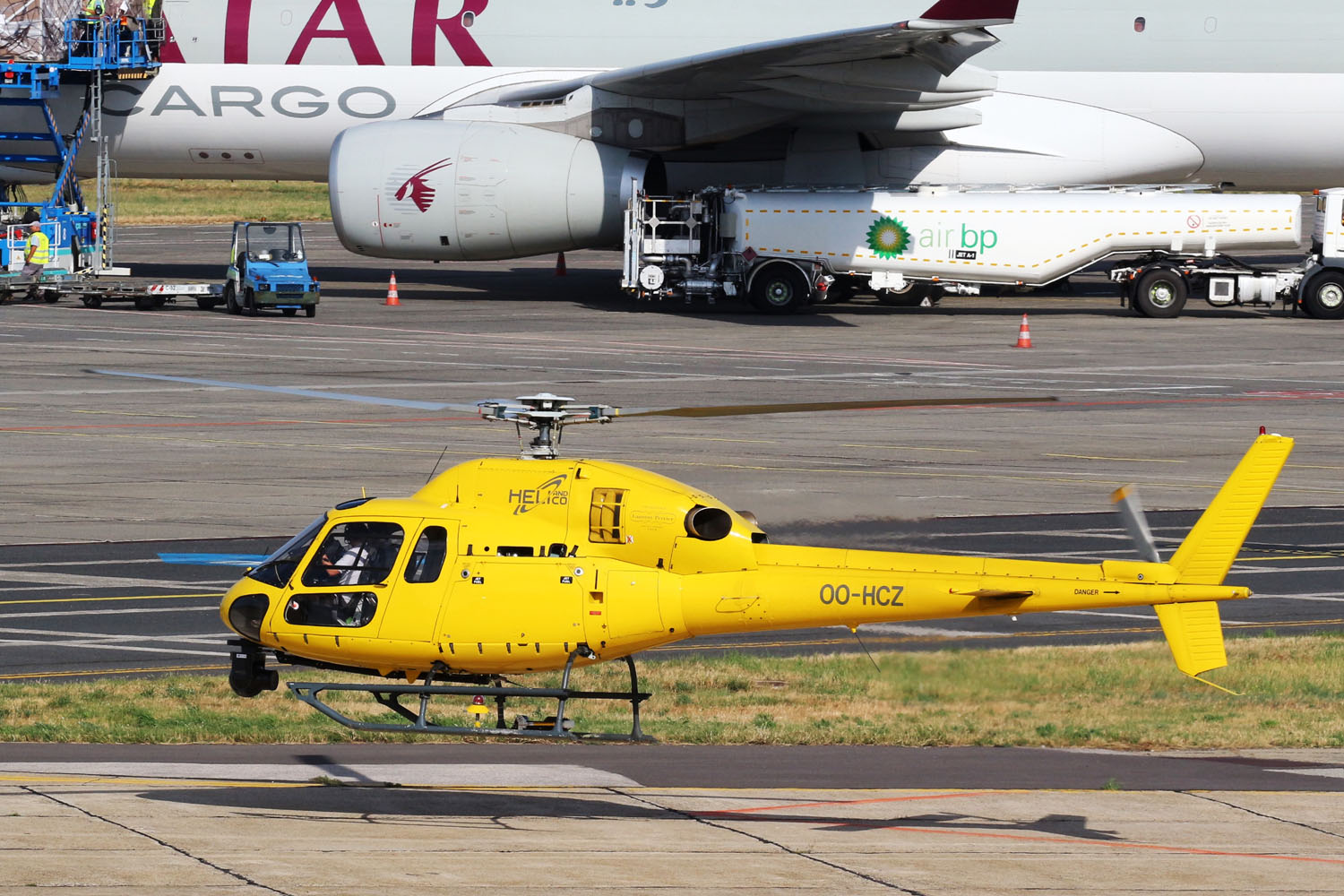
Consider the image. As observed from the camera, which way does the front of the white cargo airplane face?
facing to the left of the viewer

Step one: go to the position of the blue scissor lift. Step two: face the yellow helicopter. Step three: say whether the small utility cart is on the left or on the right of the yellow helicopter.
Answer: left

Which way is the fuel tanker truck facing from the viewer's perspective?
to the viewer's right

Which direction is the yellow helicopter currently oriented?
to the viewer's left

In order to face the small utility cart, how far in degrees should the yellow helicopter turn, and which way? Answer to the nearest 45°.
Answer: approximately 90° to its right

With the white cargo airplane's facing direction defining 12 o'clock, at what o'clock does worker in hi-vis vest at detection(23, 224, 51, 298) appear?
The worker in hi-vis vest is roughly at 12 o'clock from the white cargo airplane.

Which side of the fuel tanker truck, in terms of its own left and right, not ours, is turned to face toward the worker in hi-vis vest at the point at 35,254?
back

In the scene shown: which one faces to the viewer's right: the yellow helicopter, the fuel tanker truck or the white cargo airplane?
the fuel tanker truck

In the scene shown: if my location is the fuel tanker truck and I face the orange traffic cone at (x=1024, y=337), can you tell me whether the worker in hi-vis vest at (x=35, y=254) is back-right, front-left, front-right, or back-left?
back-right

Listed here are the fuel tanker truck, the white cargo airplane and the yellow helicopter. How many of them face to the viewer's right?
1

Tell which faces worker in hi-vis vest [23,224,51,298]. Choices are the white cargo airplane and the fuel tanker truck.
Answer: the white cargo airplane

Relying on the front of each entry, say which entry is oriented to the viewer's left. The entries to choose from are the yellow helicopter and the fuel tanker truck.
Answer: the yellow helicopter

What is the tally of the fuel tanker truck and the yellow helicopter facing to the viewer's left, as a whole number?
1

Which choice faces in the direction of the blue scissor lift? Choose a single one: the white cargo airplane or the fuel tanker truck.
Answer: the white cargo airplane
